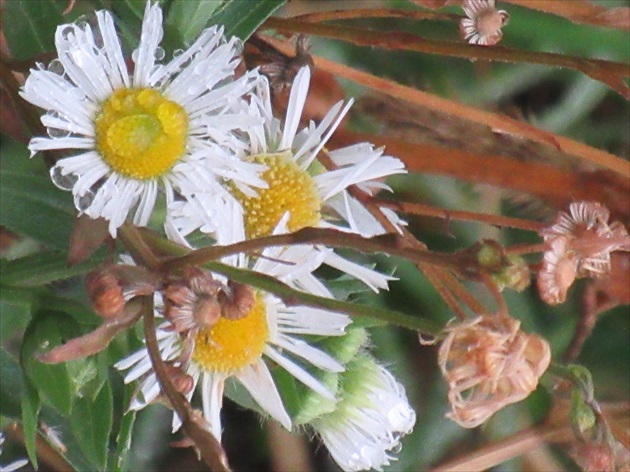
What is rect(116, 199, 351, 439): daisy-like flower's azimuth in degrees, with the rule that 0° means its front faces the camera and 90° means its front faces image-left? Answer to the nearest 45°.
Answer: approximately 0°

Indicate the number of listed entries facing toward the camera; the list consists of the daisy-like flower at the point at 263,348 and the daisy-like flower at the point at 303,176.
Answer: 2
